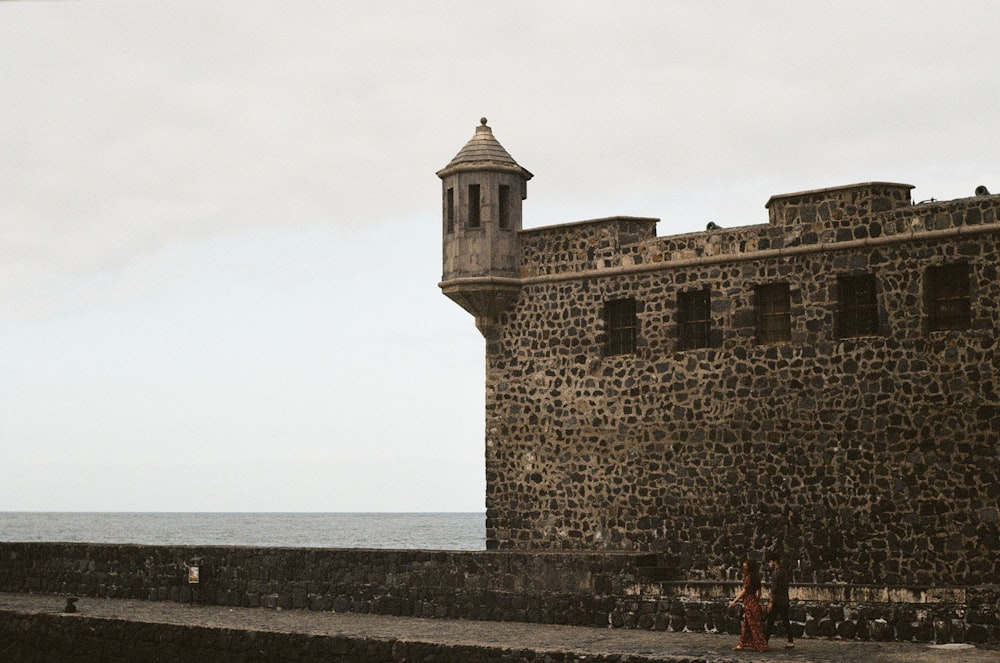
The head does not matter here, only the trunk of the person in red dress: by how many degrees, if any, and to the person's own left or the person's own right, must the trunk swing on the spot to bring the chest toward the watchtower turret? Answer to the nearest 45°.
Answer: approximately 45° to the person's own right

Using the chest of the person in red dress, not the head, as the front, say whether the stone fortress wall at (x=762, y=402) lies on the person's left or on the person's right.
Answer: on the person's right

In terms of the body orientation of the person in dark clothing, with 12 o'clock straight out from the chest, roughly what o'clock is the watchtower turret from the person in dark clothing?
The watchtower turret is roughly at 2 o'clock from the person in dark clothing.

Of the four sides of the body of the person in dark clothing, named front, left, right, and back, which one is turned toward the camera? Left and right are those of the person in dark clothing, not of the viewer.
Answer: left

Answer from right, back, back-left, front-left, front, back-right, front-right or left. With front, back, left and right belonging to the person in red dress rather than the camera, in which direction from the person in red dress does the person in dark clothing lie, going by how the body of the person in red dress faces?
back-right

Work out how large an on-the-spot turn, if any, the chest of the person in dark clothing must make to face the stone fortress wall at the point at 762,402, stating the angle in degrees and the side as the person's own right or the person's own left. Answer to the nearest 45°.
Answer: approximately 90° to the person's own right

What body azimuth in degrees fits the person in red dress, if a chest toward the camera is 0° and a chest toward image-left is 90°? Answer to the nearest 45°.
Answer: approximately 90°
